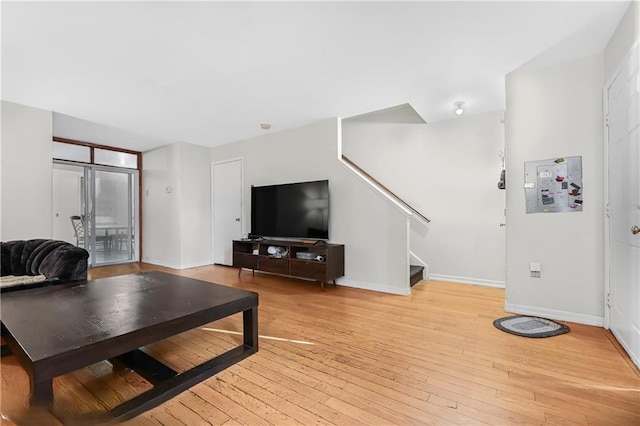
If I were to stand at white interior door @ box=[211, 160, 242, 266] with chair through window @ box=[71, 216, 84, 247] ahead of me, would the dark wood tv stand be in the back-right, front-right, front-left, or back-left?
back-left

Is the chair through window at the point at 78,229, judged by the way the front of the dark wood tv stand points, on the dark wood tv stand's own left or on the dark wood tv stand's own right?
on the dark wood tv stand's own right

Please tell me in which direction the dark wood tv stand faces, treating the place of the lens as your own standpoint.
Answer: facing the viewer and to the left of the viewer

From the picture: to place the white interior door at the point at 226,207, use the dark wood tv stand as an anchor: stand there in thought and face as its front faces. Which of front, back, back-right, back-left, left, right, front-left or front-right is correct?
right

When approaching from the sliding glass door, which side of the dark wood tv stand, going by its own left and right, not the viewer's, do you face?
right

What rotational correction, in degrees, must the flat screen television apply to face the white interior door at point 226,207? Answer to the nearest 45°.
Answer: approximately 90° to its right

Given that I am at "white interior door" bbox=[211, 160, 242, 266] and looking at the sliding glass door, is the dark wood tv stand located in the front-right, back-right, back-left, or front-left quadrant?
back-left

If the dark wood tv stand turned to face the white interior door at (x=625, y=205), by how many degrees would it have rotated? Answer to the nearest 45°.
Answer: approximately 90° to its left

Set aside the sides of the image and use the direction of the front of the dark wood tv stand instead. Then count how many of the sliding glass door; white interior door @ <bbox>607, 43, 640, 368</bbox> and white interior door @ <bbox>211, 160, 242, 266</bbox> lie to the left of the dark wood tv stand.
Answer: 1

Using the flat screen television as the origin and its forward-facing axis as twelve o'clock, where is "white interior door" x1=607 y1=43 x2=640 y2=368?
The white interior door is roughly at 9 o'clock from the flat screen television.

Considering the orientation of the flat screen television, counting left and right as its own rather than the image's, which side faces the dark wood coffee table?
front

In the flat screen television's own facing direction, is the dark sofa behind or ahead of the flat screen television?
ahead
